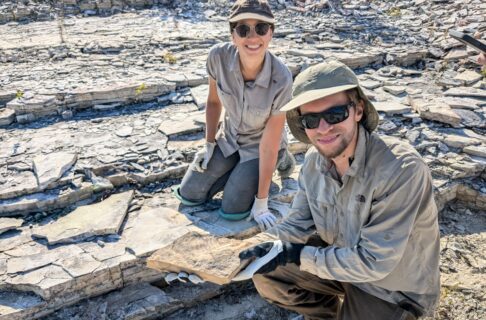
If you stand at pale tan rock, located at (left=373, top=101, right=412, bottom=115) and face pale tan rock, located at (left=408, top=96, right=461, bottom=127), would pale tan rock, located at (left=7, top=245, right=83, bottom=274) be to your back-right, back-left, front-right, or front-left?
back-right

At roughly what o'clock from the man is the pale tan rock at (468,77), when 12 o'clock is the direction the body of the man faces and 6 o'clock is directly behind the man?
The pale tan rock is roughly at 5 o'clock from the man.

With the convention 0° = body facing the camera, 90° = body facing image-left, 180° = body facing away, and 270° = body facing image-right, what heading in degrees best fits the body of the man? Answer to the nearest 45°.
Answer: approximately 45°

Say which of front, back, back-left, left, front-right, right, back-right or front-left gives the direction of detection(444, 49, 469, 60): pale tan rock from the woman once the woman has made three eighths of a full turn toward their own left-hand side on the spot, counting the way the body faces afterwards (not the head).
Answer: front-left

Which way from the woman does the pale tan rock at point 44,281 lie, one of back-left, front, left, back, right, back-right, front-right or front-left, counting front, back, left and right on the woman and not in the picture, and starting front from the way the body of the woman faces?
front

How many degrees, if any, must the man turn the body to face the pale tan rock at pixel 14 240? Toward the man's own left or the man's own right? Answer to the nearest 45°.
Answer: approximately 45° to the man's own right

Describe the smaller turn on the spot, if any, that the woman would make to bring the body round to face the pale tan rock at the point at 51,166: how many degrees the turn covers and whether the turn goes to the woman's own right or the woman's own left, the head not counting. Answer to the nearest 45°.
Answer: approximately 45° to the woman's own right

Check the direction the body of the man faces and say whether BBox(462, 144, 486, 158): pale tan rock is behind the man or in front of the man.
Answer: behind

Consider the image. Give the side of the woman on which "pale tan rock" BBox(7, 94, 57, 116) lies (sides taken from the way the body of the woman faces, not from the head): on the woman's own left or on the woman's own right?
on the woman's own right

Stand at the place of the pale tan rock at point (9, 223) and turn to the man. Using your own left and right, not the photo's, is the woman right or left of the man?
left

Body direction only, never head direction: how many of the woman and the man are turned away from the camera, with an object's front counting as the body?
0

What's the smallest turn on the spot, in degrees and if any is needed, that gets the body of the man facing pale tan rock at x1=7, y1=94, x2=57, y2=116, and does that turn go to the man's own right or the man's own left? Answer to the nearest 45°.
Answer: approximately 90° to the man's own right

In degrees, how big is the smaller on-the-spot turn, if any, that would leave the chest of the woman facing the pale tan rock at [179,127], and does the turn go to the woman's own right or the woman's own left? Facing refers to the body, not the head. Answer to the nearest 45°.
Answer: approximately 90° to the woman's own right

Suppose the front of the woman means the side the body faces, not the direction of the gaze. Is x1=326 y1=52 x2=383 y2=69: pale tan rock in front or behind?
behind

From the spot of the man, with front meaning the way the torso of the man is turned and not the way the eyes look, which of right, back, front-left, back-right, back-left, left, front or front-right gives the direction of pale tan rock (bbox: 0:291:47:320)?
front-right
